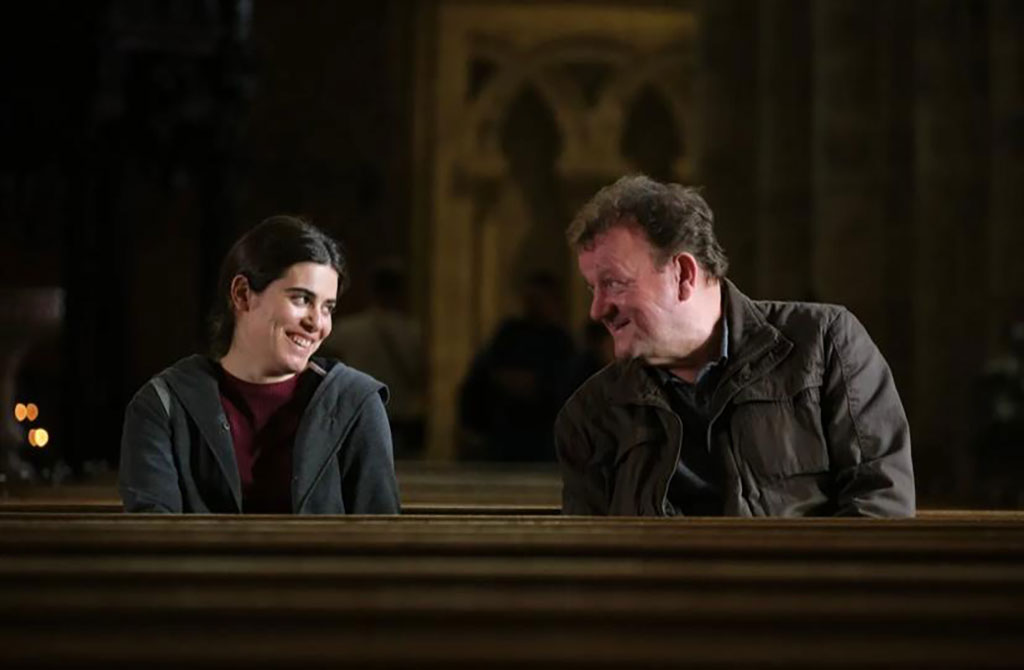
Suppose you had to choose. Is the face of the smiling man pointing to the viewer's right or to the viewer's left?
to the viewer's left

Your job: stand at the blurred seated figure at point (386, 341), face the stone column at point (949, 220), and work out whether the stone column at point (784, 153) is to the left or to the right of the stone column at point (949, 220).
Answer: left

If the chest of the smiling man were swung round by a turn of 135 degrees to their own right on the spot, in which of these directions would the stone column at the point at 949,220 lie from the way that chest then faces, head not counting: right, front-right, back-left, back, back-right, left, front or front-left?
front

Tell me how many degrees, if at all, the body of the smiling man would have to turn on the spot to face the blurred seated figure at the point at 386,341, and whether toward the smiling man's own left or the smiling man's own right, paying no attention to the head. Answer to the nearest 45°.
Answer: approximately 135° to the smiling man's own right

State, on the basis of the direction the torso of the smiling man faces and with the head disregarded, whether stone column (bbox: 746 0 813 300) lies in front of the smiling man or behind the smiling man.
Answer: behind

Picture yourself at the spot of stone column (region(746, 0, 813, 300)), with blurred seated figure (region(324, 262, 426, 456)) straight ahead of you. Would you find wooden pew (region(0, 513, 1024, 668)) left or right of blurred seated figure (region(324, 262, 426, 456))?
left

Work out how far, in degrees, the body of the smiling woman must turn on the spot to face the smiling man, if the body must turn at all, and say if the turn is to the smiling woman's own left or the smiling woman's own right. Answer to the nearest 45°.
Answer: approximately 90° to the smiling woman's own left

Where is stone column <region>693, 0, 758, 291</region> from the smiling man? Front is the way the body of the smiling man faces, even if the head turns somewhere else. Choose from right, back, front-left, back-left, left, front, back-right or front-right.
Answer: back-right

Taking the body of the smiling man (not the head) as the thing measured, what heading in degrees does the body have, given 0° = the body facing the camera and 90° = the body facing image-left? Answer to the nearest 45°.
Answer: approximately 45°

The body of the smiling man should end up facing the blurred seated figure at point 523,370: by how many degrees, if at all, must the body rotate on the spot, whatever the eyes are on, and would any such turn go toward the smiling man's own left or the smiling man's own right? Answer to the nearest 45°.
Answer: approximately 135° to the smiling man's own right

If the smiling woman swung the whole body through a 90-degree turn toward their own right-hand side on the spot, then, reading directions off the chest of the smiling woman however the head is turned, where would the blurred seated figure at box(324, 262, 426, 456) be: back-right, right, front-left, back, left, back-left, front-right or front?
right

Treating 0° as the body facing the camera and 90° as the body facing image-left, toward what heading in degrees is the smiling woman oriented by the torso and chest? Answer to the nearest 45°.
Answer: approximately 0°

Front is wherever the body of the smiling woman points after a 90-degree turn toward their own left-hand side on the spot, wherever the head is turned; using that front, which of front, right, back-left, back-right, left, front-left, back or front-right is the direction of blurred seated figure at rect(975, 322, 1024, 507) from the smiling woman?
front-left

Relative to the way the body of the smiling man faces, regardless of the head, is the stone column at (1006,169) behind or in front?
behind
